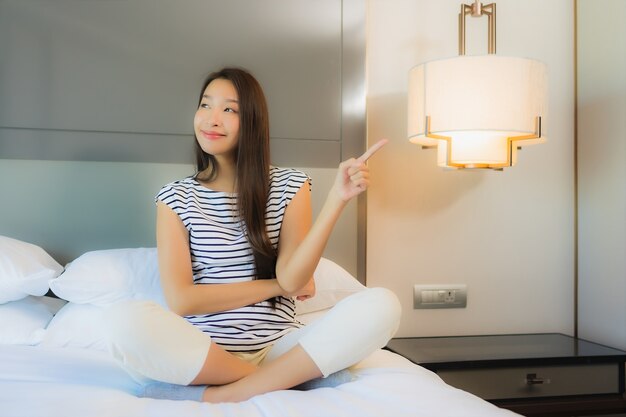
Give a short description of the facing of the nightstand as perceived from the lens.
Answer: facing the viewer and to the right of the viewer

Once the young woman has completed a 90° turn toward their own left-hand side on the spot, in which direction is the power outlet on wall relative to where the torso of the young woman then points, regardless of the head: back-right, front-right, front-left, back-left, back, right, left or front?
front-left

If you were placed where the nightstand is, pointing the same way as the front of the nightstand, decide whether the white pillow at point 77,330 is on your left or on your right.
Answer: on your right

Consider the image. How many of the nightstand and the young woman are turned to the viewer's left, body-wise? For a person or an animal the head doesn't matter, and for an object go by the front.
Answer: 0

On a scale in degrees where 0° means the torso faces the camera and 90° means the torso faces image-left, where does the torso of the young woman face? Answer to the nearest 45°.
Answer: approximately 0°

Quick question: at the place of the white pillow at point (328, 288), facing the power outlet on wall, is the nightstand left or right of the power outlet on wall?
right
